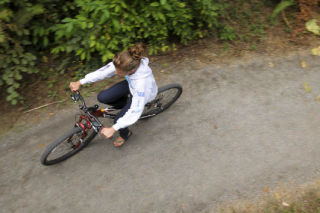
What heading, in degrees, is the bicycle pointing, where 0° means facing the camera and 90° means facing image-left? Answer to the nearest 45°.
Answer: approximately 45°

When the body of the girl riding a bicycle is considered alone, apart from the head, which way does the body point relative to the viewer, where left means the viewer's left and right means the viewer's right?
facing the viewer and to the left of the viewer

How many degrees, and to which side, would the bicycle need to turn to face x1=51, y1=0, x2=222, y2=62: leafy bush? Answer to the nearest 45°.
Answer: approximately 180°
